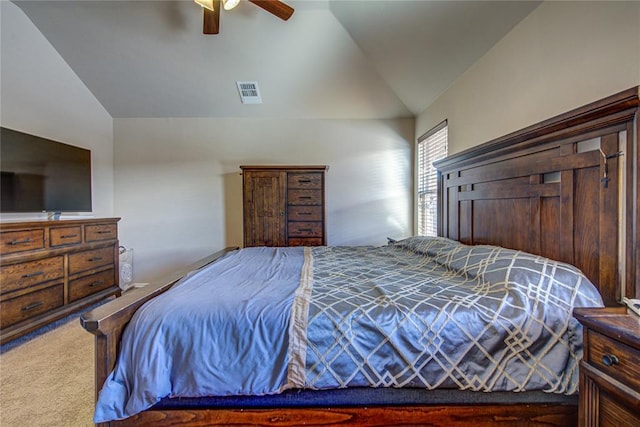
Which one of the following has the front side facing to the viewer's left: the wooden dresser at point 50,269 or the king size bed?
the king size bed

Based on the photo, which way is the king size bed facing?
to the viewer's left

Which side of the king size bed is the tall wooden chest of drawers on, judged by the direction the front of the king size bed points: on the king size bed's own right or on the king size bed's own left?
on the king size bed's own right

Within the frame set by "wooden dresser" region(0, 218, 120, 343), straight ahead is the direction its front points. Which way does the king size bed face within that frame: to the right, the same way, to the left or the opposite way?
the opposite way

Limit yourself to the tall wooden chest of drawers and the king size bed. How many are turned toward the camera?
1

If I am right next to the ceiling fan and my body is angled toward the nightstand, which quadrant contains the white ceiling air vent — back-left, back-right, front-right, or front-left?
back-left

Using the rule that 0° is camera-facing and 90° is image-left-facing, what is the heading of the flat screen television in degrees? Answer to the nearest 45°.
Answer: approximately 315°

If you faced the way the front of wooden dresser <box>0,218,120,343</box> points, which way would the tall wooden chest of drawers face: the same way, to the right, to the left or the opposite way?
to the right

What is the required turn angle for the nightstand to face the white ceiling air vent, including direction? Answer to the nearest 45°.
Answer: approximately 45° to its right

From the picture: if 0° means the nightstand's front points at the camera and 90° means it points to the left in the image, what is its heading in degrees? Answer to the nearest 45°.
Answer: approximately 45°
